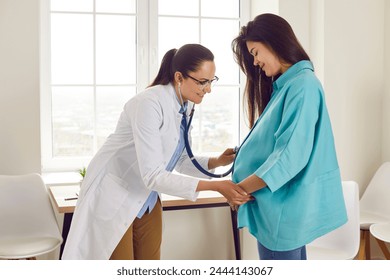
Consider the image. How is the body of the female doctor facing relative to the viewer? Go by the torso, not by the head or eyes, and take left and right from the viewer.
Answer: facing to the right of the viewer

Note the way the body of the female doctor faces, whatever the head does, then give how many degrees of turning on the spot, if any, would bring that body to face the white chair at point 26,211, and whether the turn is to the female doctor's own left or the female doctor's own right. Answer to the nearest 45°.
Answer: approximately 135° to the female doctor's own left

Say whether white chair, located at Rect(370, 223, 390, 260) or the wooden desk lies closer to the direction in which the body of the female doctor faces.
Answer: the white chair

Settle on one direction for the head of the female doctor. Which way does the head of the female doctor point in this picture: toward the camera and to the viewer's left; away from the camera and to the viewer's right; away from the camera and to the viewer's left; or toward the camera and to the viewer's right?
toward the camera and to the viewer's right

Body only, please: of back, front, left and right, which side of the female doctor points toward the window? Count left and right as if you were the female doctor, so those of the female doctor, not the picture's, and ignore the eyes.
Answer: left

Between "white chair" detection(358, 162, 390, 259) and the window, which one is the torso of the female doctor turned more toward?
the white chair

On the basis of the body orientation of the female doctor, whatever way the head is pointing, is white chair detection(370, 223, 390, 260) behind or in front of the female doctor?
in front

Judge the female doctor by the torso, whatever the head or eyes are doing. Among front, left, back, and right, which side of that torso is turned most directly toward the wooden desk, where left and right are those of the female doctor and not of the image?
left

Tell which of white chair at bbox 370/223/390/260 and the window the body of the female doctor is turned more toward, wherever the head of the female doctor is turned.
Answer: the white chair

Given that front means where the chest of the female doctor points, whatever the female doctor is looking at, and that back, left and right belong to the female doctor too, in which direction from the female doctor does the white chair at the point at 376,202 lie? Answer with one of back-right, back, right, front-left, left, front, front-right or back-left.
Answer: front-left
